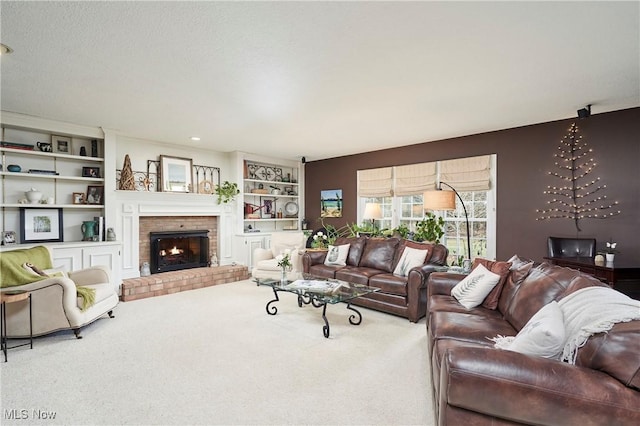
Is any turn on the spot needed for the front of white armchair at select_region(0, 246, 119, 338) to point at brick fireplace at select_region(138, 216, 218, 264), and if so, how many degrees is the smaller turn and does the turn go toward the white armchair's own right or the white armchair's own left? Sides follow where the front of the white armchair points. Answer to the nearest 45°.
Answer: approximately 90° to the white armchair's own left

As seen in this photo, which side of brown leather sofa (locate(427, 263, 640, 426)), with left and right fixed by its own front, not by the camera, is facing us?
left

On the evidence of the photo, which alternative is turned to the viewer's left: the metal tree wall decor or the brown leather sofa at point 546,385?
the brown leather sofa

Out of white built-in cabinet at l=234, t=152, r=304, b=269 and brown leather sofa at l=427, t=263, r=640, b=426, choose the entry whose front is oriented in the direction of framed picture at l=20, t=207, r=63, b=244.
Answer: the brown leather sofa

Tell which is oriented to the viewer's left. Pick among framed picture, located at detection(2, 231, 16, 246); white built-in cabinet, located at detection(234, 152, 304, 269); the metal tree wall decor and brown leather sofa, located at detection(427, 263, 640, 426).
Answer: the brown leather sofa

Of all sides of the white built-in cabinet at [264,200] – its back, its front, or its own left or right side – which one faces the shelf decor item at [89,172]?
right

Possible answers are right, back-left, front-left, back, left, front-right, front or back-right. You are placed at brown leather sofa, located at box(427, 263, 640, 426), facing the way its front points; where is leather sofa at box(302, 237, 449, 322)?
front-right

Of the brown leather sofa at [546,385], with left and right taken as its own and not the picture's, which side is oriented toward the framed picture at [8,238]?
front

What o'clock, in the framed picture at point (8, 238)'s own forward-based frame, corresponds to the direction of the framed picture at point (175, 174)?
the framed picture at point (175, 174) is roughly at 9 o'clock from the framed picture at point (8, 238).

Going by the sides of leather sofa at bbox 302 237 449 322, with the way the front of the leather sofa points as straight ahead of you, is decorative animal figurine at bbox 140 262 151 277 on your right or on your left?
on your right

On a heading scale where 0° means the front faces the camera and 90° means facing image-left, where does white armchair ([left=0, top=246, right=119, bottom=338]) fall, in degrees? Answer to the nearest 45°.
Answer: approximately 315°

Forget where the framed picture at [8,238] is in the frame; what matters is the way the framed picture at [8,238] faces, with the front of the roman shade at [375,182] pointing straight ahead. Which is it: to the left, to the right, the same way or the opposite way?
to the left

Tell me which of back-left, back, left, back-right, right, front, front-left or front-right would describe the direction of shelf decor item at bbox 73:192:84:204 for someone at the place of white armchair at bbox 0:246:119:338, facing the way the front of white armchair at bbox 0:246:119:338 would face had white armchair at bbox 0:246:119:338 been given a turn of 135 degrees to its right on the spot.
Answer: right
